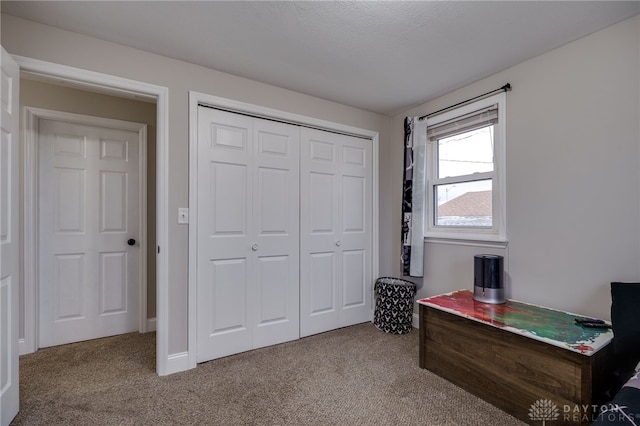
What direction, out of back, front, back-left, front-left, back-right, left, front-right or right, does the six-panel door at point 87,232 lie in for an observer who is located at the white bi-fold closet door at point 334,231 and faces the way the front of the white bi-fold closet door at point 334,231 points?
back-right

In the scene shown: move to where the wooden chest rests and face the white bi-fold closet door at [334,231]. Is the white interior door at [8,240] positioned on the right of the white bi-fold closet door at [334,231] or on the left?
left

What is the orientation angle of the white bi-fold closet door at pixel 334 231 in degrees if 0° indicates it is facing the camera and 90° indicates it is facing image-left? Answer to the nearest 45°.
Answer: approximately 315°

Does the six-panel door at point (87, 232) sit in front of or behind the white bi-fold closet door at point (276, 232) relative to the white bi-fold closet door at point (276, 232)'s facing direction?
behind

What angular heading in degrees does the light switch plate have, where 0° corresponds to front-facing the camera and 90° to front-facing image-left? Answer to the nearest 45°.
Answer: approximately 0°

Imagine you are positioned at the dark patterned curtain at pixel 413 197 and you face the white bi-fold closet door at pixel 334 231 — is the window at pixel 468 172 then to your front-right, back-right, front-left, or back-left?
back-left

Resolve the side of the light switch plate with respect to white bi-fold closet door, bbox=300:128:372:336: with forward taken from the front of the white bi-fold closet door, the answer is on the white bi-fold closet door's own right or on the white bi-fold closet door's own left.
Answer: on the white bi-fold closet door's own right
